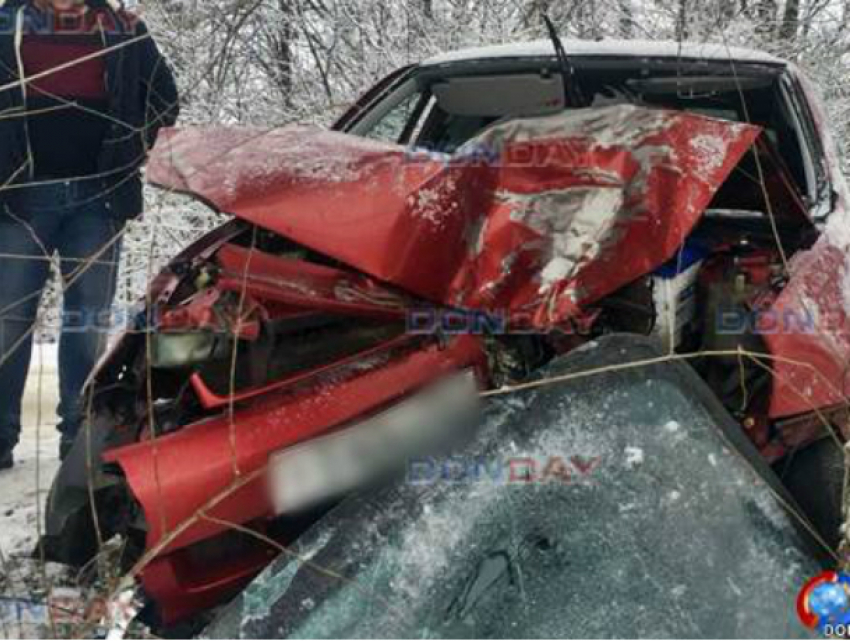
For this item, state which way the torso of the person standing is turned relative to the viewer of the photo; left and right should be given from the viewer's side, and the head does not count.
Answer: facing the viewer

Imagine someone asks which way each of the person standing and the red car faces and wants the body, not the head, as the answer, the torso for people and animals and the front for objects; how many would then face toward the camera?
2

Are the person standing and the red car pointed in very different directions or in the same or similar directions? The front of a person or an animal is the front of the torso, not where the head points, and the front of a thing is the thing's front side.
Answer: same or similar directions

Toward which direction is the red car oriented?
toward the camera
